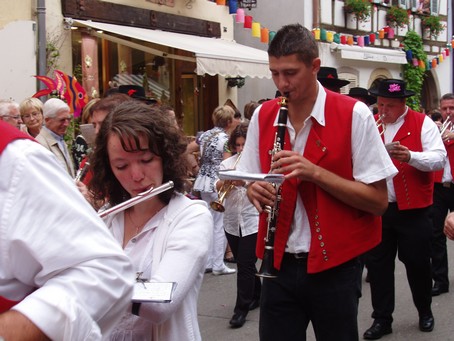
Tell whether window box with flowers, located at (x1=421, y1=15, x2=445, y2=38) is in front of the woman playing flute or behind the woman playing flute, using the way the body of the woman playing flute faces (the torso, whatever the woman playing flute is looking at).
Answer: behind

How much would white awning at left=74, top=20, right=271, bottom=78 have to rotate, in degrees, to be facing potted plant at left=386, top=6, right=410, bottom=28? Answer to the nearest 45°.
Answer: approximately 90° to its left

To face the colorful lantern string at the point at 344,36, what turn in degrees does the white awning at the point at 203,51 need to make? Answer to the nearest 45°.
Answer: approximately 90° to its left

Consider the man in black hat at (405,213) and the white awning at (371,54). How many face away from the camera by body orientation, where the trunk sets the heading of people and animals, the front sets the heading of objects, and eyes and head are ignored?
0

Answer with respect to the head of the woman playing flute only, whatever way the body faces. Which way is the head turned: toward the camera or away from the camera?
toward the camera

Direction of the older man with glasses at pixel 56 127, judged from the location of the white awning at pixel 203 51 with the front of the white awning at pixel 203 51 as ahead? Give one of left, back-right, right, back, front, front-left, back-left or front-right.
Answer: front-right

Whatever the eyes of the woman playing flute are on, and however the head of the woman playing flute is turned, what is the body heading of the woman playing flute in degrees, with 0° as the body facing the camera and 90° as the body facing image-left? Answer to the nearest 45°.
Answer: approximately 45°

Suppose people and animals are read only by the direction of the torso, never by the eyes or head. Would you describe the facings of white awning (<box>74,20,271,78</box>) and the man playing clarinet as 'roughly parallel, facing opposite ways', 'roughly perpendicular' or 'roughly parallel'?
roughly perpendicular

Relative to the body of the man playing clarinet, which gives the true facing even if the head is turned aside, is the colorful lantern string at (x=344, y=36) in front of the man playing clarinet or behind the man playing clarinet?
behind

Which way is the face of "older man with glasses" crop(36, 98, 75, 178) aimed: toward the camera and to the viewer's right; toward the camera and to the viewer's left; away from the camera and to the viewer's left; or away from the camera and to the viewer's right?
toward the camera and to the viewer's right

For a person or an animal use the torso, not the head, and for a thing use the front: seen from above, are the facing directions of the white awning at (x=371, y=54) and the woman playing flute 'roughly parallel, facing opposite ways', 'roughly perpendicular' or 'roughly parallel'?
roughly perpendicular

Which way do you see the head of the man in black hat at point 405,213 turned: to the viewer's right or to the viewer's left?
to the viewer's left
